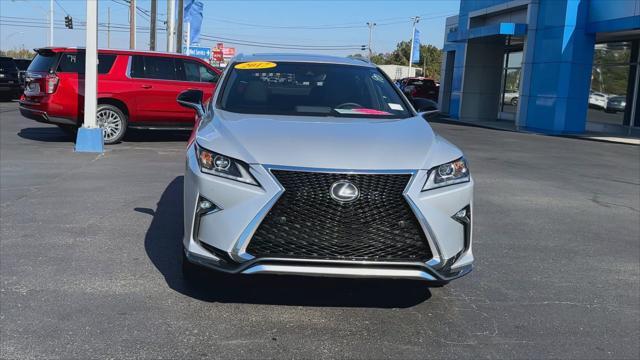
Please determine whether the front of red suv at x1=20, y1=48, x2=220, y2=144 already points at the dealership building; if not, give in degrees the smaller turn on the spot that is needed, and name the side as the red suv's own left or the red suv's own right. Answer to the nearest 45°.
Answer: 0° — it already faces it

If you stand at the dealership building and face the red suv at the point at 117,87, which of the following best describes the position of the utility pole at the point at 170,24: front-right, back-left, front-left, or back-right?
front-right

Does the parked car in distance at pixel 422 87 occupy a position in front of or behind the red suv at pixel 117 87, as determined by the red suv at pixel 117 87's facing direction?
in front

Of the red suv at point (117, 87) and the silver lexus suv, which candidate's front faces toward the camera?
the silver lexus suv

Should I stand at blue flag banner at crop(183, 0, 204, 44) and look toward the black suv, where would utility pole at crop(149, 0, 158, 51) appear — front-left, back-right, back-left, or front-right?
front-right

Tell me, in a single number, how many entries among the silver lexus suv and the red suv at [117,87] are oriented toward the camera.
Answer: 1

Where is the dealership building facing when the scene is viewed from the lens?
facing the viewer and to the left of the viewer

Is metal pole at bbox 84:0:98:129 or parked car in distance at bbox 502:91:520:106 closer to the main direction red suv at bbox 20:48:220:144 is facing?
the parked car in distance

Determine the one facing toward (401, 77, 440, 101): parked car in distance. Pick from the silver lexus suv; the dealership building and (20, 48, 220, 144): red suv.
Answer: the red suv

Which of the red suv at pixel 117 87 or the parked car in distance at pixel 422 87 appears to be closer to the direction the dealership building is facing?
the red suv

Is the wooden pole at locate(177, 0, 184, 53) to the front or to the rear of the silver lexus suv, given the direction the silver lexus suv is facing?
to the rear

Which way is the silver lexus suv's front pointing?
toward the camera

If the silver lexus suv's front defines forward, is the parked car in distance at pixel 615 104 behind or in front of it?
behind

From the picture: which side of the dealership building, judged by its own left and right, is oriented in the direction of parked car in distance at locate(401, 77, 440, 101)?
right

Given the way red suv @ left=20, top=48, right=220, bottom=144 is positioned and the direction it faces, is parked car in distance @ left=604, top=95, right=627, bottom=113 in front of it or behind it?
in front

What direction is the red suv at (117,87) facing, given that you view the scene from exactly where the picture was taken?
facing away from the viewer and to the right of the viewer
